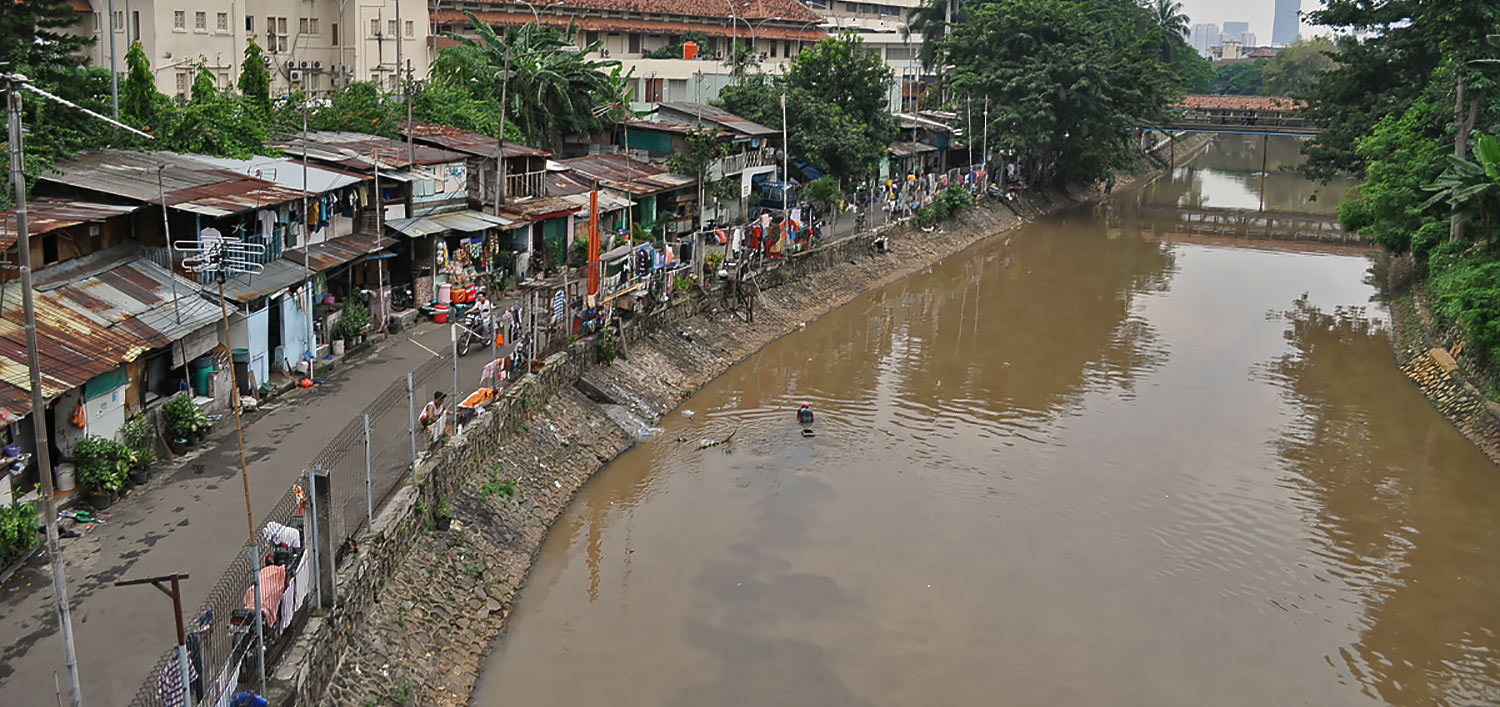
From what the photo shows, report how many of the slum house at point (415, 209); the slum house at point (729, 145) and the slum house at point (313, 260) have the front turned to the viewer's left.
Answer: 0

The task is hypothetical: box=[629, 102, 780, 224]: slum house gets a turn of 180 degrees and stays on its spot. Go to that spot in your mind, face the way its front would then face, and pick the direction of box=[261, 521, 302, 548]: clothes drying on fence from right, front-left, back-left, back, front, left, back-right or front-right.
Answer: back-left

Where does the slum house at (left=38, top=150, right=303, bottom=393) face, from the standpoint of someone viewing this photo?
facing the viewer and to the right of the viewer

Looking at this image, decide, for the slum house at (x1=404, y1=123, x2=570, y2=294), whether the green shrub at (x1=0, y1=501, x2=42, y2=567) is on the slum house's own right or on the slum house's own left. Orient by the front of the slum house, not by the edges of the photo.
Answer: on the slum house's own right

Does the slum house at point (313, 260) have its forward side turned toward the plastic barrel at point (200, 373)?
no

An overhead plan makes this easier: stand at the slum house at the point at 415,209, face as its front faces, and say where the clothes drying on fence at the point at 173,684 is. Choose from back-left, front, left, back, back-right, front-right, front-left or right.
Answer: front-right

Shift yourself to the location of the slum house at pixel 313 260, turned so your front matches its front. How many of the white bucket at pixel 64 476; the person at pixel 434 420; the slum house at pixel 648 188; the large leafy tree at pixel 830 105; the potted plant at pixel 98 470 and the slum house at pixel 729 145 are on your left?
3

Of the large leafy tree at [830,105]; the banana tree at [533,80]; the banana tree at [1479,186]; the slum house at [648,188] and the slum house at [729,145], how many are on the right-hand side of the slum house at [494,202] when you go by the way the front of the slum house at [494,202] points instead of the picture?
0

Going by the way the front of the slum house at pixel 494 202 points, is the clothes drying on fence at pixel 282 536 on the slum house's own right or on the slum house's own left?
on the slum house's own right

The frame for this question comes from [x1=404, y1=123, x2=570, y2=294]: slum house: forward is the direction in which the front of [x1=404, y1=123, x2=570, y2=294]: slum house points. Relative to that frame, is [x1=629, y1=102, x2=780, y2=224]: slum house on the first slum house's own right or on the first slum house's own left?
on the first slum house's own left

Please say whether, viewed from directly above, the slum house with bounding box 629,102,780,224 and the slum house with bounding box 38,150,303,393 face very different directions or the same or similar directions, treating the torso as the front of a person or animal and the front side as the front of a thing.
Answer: same or similar directions

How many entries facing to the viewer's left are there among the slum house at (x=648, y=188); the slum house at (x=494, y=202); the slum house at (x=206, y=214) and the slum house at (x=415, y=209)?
0

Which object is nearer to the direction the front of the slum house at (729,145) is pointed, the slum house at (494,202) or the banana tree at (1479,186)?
the banana tree

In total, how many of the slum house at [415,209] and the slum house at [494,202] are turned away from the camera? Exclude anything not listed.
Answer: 0

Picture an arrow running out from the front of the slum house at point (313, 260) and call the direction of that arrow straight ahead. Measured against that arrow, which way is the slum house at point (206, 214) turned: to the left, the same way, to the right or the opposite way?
the same way

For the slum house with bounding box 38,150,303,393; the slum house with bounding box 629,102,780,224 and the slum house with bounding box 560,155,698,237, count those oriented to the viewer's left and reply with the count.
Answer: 0

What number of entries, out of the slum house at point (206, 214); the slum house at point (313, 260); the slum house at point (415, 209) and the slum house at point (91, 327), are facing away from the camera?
0

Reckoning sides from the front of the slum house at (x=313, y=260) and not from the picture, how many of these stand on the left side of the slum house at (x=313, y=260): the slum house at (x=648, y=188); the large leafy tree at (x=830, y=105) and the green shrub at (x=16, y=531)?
2

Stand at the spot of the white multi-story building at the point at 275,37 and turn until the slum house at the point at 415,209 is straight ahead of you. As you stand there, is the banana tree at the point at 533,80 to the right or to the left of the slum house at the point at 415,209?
left

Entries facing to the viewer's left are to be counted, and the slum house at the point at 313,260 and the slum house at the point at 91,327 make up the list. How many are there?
0

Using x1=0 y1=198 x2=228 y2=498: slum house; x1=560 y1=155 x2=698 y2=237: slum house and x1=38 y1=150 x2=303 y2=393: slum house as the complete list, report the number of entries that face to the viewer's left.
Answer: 0
